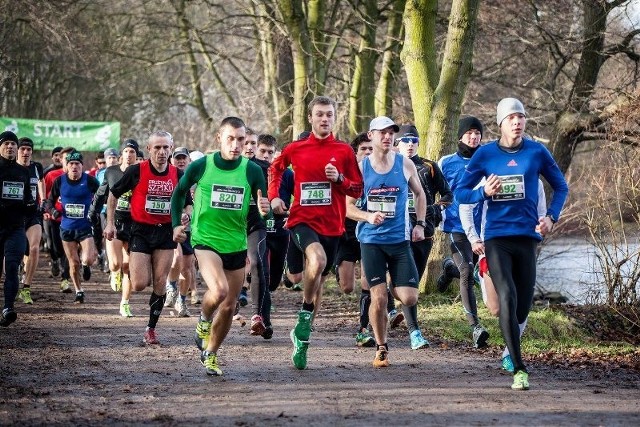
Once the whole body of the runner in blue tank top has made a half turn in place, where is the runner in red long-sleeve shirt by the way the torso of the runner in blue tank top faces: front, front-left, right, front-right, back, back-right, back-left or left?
left

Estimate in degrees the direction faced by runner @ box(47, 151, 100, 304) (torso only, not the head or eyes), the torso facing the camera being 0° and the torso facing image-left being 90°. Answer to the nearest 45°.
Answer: approximately 0°

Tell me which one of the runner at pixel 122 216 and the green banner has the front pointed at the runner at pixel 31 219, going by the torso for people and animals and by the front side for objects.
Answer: the green banner

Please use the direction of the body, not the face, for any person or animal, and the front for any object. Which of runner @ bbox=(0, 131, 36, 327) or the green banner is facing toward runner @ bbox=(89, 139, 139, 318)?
the green banner

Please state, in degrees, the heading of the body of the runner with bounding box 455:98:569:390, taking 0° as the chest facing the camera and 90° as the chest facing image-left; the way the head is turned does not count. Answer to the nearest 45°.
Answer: approximately 0°

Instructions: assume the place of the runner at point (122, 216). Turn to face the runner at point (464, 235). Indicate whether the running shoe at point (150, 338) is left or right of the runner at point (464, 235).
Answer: right

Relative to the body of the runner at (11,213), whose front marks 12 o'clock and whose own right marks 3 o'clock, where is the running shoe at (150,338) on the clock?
The running shoe is roughly at 11 o'clock from the runner.
